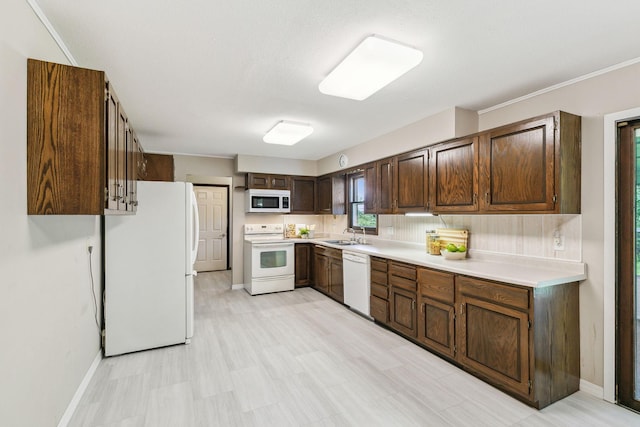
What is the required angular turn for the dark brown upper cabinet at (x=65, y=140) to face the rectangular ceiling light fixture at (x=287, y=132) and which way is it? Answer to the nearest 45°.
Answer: approximately 45° to its left

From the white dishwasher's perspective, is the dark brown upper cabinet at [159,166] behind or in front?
in front

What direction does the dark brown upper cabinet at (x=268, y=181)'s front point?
toward the camera

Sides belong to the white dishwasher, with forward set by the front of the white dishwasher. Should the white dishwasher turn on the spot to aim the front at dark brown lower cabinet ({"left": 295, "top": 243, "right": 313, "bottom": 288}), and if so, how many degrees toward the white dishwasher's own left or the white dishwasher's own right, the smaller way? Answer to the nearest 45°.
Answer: approximately 90° to the white dishwasher's own right

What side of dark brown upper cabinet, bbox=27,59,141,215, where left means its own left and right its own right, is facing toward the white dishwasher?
front

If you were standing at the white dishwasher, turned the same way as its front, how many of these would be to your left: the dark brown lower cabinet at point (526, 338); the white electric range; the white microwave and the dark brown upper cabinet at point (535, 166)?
2

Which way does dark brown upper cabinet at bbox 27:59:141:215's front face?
to the viewer's right

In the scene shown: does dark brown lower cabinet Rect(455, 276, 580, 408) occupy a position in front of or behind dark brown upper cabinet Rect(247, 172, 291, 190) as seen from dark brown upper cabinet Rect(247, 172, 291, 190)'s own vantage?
in front

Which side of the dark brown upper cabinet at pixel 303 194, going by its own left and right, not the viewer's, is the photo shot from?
front

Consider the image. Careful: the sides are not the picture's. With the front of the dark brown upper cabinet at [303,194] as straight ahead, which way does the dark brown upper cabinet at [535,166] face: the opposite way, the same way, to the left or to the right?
to the right

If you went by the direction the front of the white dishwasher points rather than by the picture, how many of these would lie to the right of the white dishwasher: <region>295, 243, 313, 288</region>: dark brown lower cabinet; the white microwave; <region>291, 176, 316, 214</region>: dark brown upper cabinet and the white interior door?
4

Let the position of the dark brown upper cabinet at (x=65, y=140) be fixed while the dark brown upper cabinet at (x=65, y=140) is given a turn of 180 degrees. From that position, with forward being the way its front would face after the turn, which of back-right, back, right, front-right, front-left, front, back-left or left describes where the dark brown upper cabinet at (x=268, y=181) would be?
back-right

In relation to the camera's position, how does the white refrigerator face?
facing to the right of the viewer

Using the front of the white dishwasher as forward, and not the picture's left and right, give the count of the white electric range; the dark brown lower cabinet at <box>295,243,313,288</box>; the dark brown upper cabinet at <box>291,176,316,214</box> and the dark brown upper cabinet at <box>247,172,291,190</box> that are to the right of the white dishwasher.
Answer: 4

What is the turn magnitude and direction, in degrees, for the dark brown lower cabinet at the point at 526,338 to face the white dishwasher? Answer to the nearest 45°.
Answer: approximately 90° to its right

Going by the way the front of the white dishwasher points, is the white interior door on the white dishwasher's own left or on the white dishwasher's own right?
on the white dishwasher's own right
